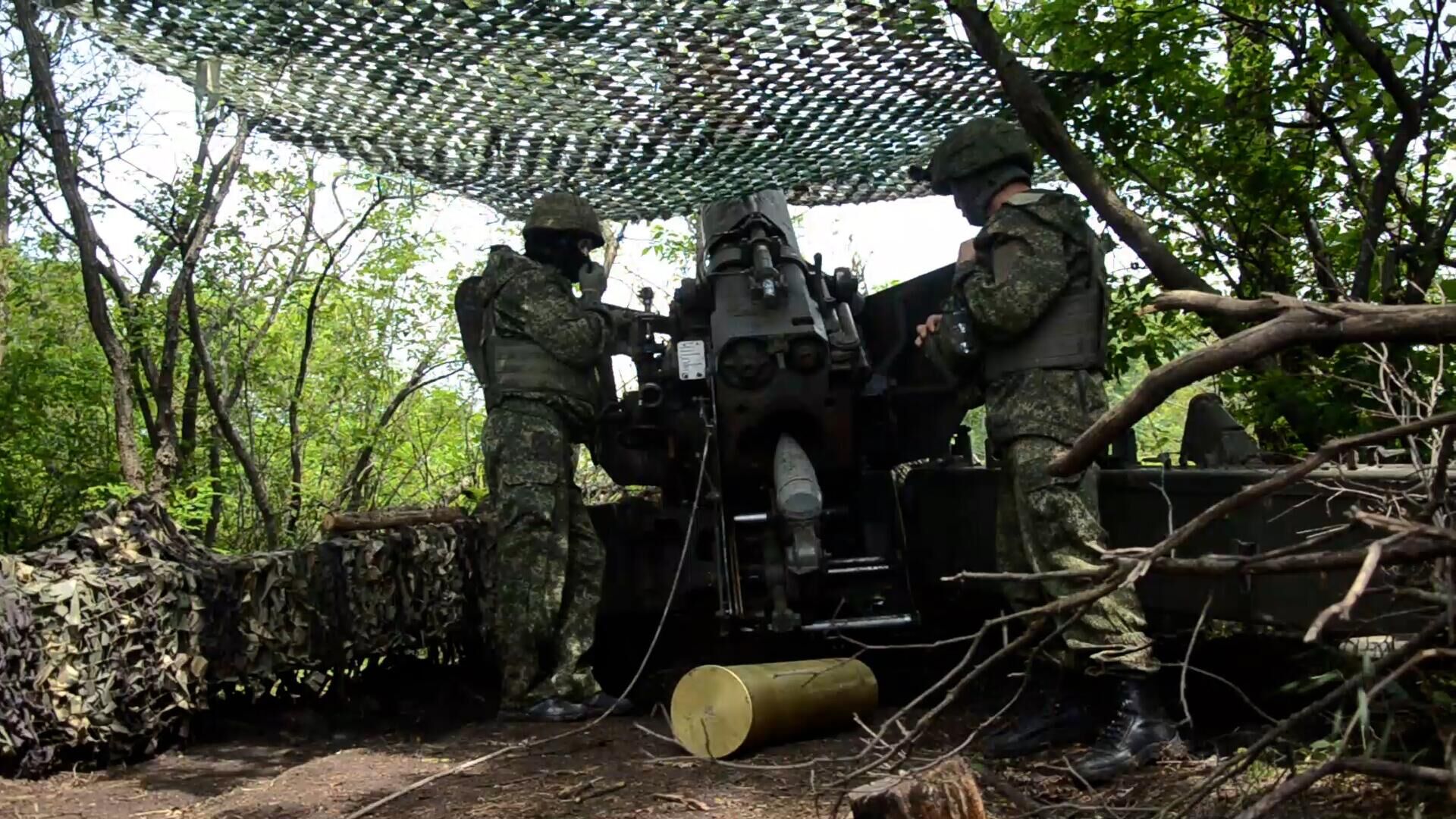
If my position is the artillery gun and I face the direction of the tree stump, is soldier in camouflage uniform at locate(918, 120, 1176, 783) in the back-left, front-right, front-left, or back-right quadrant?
front-left

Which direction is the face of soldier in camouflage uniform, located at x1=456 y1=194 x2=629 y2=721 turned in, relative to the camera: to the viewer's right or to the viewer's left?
to the viewer's right

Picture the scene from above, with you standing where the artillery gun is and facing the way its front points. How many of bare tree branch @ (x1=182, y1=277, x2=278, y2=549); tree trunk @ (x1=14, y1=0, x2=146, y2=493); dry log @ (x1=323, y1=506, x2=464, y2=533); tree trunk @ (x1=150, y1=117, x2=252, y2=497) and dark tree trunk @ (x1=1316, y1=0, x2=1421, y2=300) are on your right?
1

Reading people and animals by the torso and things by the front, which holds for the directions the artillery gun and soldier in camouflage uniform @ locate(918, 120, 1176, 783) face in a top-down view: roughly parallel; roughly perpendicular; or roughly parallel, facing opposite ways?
roughly perpendicular

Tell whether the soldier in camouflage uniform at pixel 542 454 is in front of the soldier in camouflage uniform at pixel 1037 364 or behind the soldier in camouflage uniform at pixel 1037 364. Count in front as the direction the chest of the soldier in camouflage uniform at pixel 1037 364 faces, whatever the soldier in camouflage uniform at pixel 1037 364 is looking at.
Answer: in front

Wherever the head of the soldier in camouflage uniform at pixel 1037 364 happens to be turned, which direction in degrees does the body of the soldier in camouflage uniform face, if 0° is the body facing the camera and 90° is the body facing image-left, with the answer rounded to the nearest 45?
approximately 90°

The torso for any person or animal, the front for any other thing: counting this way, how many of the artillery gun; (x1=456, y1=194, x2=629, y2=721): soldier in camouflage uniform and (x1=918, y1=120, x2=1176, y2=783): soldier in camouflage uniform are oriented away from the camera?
1

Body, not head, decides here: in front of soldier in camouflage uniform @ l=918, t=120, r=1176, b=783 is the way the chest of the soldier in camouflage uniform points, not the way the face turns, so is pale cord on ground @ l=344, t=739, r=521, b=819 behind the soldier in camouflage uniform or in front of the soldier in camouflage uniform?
in front

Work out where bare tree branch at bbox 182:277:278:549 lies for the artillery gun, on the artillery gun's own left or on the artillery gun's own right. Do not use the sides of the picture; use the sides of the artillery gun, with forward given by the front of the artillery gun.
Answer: on the artillery gun's own left

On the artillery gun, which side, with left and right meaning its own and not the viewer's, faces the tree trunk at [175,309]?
left

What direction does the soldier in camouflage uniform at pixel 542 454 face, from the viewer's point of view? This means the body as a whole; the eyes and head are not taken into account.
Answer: to the viewer's right

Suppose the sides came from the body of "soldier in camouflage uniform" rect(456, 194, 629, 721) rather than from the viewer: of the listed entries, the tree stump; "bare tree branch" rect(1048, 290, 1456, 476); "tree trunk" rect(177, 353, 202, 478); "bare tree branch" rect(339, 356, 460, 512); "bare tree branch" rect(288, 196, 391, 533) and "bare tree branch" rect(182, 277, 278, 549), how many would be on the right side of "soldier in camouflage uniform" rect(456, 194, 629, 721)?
2

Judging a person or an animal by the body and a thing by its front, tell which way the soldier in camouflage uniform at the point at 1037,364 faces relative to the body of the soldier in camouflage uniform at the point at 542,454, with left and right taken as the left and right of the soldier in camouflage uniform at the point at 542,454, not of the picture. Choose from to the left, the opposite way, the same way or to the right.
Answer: the opposite way

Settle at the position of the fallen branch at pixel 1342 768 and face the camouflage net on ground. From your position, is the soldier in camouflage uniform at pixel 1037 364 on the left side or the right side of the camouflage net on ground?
right

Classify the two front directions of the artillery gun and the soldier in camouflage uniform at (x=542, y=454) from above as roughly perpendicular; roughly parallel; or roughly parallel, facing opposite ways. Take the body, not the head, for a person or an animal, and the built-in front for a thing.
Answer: roughly perpendicular

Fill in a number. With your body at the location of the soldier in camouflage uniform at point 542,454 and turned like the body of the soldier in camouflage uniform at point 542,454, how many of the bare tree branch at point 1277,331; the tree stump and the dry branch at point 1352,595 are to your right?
3

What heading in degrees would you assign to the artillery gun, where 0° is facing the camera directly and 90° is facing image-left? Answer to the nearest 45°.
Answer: approximately 180°
